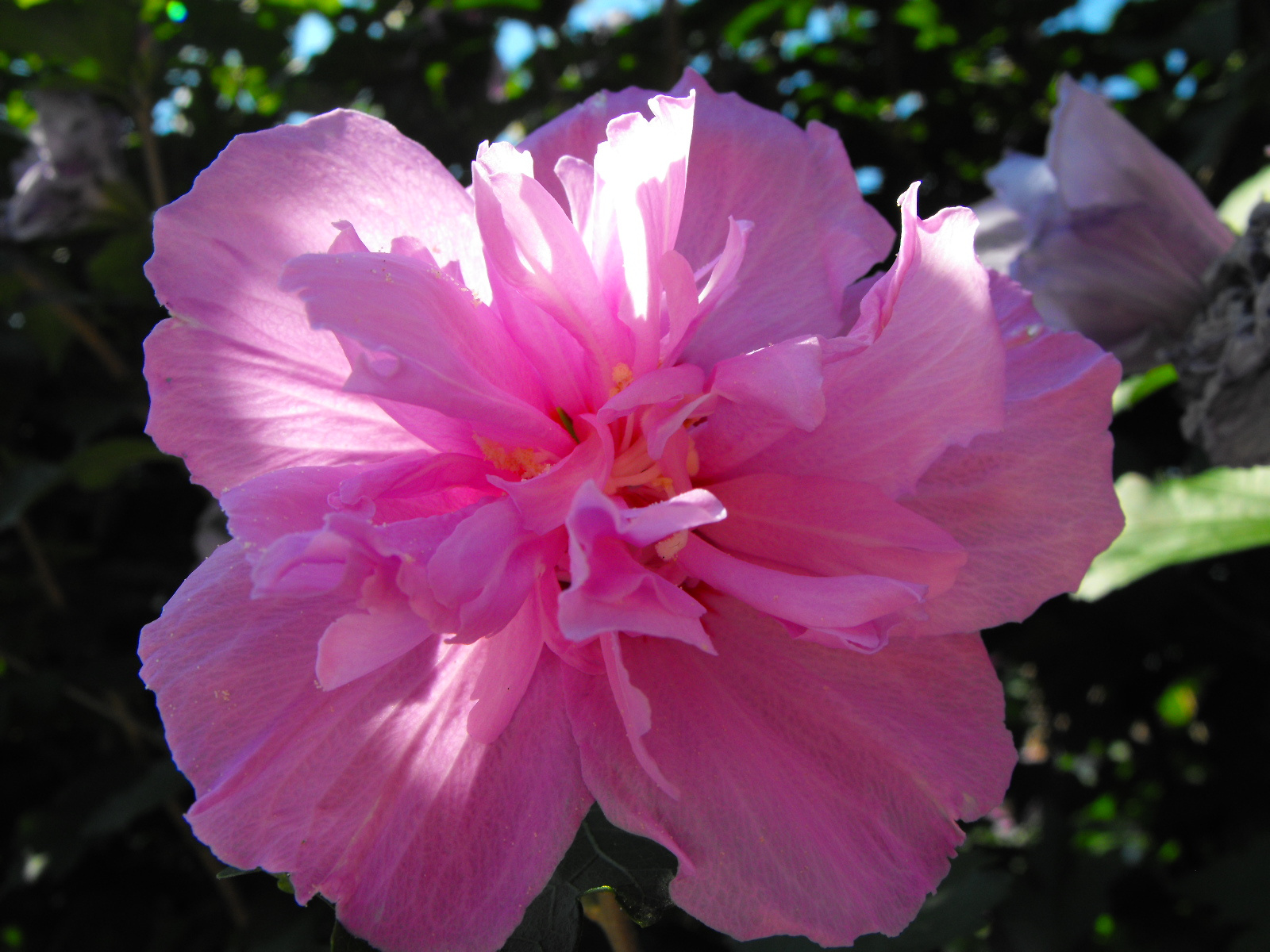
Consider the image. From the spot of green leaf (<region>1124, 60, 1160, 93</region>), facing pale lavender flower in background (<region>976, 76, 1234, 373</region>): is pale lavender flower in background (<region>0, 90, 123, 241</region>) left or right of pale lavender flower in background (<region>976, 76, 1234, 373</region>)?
right

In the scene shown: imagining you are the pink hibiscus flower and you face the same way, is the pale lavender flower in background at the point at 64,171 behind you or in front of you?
behind

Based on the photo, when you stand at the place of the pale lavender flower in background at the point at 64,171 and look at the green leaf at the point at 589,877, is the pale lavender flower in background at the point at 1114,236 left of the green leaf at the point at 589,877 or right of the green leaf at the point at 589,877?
left

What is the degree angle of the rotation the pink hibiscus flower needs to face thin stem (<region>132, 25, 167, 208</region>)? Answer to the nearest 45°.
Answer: approximately 135° to its right

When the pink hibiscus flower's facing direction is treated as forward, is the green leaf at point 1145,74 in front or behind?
behind

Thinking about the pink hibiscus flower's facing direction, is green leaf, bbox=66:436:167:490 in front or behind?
behind

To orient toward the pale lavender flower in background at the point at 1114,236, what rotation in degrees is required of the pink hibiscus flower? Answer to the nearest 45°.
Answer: approximately 135° to its left

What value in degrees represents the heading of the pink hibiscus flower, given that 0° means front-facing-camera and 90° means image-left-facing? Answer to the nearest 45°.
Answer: approximately 0°

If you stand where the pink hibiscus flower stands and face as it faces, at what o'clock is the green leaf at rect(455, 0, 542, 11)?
The green leaf is roughly at 6 o'clock from the pink hibiscus flower.
